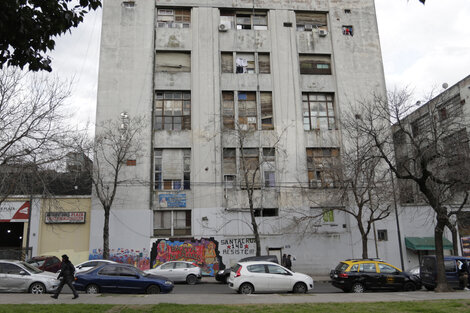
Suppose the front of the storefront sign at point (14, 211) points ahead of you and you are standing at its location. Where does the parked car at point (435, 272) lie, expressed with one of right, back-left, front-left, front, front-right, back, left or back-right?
front-left

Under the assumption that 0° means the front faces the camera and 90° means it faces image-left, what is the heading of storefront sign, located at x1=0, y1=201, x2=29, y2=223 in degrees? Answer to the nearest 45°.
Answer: approximately 0°

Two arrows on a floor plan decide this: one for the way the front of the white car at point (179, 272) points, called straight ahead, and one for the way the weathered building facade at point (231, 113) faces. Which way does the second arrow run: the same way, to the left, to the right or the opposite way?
to the left

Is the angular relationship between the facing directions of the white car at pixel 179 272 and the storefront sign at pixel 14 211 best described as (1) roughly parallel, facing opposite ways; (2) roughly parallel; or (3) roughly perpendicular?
roughly perpendicular

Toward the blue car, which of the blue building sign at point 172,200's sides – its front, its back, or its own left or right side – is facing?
front

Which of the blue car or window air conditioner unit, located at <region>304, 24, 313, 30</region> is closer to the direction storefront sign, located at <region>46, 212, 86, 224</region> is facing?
the blue car

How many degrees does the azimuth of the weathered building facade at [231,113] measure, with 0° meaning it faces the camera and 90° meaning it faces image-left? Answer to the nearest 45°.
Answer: approximately 0°

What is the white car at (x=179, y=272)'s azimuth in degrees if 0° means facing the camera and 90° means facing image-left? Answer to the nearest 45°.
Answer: approximately 90°

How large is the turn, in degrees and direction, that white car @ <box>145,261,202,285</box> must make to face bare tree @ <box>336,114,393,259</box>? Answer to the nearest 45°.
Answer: approximately 180°
